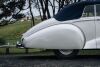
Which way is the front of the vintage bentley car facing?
to the viewer's right
